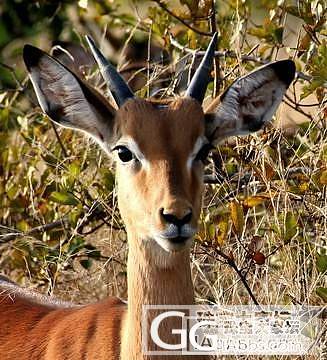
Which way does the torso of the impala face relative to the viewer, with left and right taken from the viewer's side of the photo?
facing the viewer and to the right of the viewer

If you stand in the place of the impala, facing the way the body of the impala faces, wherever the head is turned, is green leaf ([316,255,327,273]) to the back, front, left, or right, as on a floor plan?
left

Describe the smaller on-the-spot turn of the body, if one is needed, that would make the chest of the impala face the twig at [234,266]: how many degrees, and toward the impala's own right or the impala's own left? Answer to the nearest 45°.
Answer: approximately 90° to the impala's own left

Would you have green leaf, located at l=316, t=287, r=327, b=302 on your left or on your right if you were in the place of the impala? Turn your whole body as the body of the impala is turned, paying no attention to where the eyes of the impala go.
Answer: on your left
